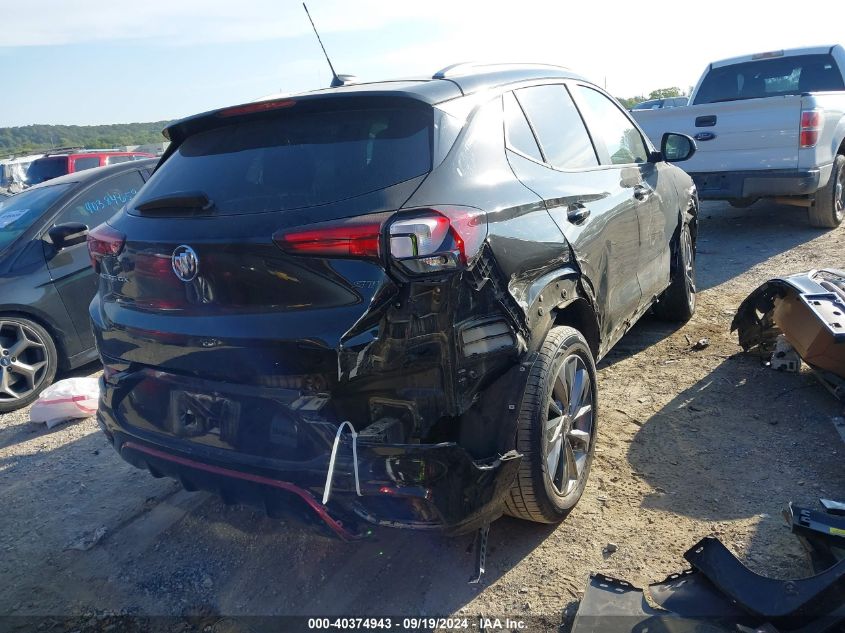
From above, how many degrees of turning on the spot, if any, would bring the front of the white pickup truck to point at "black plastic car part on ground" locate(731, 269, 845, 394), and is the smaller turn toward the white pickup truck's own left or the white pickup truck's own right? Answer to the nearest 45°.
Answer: approximately 135° to the white pickup truck's own right

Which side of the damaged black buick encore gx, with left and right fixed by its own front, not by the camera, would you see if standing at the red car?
left

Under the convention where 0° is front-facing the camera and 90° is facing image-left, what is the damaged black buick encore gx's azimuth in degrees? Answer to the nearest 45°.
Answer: approximately 225°

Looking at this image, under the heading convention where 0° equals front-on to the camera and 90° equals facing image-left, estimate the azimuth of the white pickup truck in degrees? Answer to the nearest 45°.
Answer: approximately 225°
